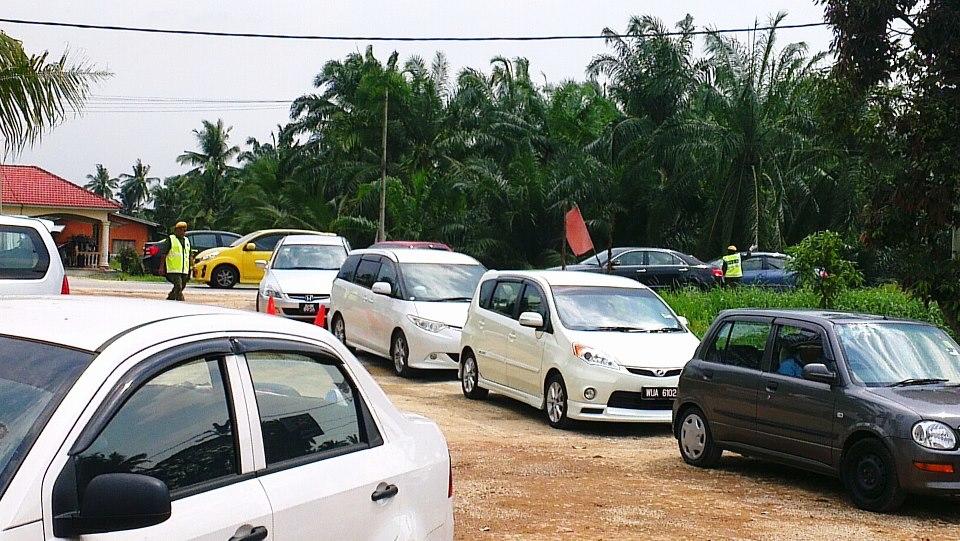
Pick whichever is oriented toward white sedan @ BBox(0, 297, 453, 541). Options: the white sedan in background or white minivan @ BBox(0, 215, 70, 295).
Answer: the white sedan in background

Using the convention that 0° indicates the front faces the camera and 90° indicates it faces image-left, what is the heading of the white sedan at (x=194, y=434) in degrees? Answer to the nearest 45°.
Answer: approximately 45°

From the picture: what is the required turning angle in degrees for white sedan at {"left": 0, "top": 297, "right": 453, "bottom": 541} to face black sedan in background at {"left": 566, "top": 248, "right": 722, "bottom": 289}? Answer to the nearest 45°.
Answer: approximately 180°

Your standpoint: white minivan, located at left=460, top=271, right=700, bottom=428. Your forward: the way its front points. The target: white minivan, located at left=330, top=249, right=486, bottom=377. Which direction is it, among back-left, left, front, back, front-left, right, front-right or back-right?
back

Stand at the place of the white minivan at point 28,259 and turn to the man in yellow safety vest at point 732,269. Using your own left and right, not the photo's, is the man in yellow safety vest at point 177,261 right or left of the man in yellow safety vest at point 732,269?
left

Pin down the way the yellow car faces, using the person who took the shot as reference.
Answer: facing the viewer and to the left of the viewer

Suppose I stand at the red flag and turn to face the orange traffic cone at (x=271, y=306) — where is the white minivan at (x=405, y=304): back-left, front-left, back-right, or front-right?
front-left

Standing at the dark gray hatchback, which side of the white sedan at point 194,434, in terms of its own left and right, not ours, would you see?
back

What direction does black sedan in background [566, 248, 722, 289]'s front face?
to the viewer's left

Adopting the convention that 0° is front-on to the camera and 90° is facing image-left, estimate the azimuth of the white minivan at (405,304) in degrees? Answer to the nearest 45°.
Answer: approximately 315°

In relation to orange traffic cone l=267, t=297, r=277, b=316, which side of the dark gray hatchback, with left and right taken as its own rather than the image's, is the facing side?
back

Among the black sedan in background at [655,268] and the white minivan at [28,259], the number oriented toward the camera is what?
0

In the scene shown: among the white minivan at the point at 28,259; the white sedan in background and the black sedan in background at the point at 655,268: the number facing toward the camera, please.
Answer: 1

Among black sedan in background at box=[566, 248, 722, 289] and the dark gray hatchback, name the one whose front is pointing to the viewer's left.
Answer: the black sedan in background
